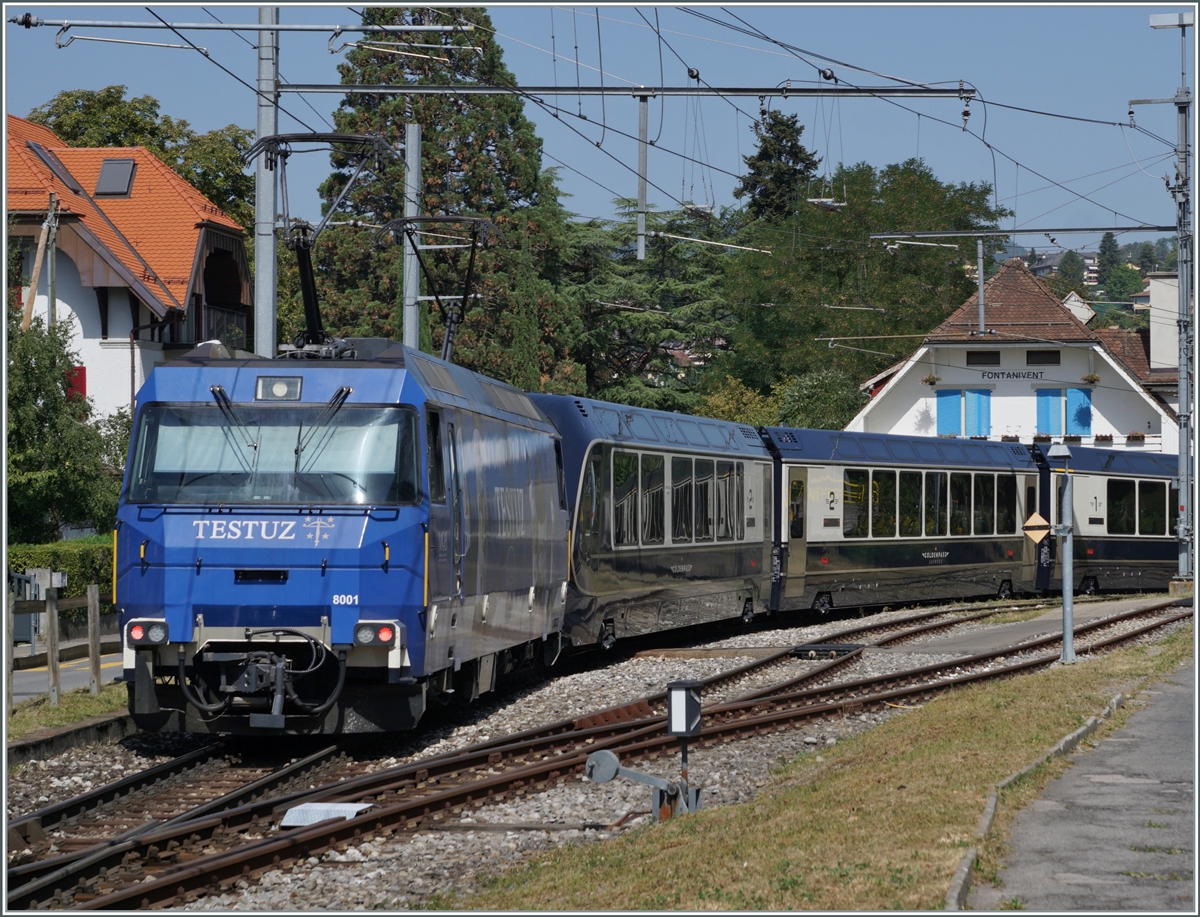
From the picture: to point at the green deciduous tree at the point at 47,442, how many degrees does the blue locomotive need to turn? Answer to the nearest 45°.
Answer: approximately 180°

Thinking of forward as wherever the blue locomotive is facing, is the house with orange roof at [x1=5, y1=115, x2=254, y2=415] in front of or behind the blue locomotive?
behind

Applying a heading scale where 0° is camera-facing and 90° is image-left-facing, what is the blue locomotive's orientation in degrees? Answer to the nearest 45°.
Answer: approximately 0°

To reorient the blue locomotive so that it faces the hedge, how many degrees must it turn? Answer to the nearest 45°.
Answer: approximately 180°
